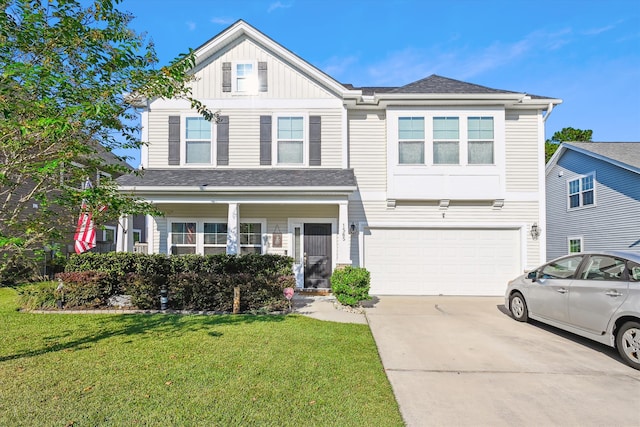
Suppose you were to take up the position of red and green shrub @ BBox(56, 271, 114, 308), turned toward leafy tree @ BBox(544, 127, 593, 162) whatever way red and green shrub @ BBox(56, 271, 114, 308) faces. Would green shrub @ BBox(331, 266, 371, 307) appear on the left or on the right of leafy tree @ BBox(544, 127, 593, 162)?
right

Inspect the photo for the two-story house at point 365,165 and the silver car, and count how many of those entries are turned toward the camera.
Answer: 1

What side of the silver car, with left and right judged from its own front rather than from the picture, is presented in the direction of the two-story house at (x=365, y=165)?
front

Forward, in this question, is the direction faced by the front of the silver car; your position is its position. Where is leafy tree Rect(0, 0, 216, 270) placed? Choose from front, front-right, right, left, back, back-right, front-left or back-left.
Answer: left

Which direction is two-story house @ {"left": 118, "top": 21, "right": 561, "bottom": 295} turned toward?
toward the camera

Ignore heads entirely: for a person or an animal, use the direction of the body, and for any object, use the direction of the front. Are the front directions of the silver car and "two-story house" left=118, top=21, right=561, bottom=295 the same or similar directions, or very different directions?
very different directions

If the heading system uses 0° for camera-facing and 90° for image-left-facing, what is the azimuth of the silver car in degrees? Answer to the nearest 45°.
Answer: approximately 135°

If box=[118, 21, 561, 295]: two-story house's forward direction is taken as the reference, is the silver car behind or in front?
in front

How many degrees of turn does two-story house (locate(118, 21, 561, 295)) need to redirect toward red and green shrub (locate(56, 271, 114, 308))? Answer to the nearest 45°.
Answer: approximately 45° to its right

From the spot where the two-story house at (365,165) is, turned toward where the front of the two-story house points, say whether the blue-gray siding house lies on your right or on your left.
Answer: on your left

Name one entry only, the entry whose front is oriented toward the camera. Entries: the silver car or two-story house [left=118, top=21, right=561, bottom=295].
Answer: the two-story house
